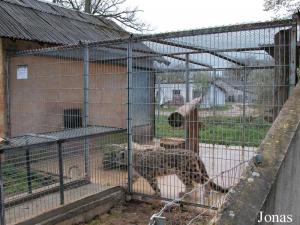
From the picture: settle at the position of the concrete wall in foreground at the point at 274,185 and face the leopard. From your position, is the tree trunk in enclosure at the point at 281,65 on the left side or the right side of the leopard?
right

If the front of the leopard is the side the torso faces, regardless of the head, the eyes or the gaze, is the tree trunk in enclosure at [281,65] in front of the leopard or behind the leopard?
behind

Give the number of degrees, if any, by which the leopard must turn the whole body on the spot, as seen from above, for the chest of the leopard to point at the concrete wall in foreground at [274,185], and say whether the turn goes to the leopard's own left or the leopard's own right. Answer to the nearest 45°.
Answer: approximately 90° to the leopard's own left

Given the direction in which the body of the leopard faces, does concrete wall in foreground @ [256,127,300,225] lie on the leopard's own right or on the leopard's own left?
on the leopard's own left

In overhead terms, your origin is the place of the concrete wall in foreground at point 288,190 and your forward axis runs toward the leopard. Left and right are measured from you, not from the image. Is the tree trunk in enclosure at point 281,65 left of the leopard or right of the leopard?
right

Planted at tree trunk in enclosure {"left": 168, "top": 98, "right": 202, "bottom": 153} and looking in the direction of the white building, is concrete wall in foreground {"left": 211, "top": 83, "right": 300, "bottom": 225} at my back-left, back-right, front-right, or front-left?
back-right

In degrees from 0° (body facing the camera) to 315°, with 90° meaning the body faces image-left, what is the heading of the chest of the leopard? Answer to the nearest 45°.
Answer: approximately 90°

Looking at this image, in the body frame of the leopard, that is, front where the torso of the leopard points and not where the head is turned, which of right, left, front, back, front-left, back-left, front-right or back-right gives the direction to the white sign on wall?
front-right
